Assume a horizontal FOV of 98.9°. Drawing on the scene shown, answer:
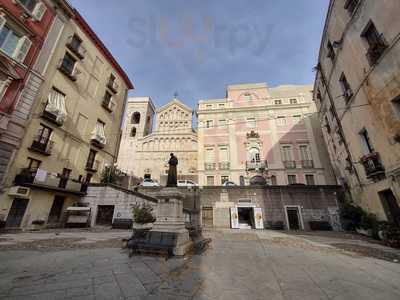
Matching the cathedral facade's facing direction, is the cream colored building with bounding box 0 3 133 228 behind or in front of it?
in front

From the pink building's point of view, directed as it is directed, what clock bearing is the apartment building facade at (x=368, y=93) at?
The apartment building facade is roughly at 11 o'clock from the pink building.

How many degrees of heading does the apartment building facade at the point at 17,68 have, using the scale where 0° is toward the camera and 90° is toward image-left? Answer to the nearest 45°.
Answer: approximately 315°

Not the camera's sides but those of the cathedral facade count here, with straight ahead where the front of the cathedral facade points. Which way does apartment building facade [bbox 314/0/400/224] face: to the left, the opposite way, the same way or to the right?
to the right

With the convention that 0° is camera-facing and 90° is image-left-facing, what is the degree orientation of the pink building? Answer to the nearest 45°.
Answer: approximately 0°

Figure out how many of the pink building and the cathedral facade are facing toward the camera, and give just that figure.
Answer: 2

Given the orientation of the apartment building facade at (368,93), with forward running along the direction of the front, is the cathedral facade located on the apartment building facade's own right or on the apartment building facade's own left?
on the apartment building facade's own right

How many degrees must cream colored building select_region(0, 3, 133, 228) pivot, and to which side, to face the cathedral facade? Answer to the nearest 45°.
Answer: approximately 90° to its left

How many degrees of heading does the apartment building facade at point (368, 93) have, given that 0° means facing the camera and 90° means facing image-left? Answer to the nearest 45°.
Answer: approximately 45°

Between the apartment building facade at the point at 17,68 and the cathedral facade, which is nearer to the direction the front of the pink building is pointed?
the apartment building facade

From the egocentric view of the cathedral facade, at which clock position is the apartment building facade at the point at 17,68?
The apartment building facade is roughly at 1 o'clock from the cathedral facade.

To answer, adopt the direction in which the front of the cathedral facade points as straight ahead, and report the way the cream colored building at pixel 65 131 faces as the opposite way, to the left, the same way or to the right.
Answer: to the left

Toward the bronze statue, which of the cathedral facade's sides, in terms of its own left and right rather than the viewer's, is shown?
front

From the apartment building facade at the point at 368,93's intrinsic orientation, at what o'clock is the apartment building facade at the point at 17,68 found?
the apartment building facade at the point at 17,68 is roughly at 12 o'clock from the apartment building facade at the point at 368,93.

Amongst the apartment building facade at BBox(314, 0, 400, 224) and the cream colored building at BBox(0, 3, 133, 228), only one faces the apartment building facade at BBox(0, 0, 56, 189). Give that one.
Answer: the apartment building facade at BBox(314, 0, 400, 224)

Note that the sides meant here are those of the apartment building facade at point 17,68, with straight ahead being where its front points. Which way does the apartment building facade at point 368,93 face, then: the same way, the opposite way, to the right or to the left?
the opposite way

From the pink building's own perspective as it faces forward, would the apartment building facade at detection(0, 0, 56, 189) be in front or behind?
in front

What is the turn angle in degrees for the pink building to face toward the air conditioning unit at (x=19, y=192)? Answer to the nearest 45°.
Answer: approximately 45° to its right

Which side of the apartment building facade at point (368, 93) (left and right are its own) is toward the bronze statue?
front
